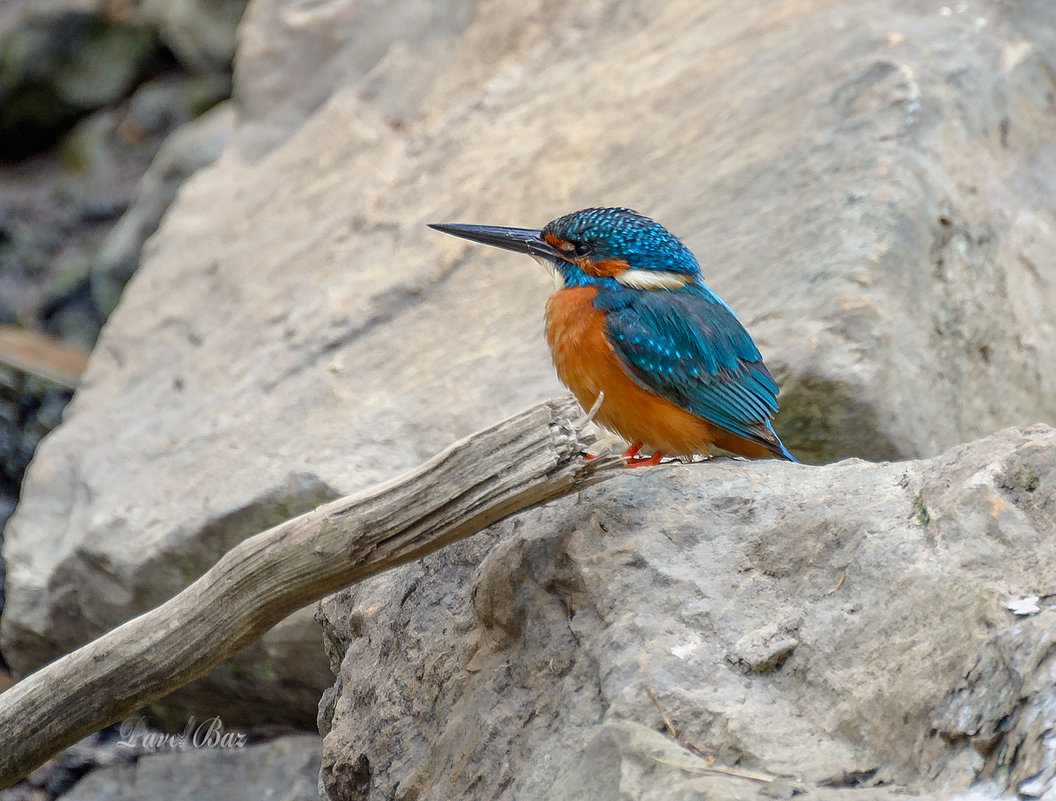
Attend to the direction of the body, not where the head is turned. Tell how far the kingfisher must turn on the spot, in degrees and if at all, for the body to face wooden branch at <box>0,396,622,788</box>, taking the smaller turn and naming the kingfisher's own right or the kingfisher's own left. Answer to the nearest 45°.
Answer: approximately 45° to the kingfisher's own left

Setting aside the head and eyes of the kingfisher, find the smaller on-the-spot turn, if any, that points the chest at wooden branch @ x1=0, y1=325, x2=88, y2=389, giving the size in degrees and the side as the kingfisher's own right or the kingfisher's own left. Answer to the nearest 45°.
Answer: approximately 45° to the kingfisher's own right

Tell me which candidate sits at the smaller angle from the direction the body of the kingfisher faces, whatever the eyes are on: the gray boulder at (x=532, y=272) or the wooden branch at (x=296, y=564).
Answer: the wooden branch

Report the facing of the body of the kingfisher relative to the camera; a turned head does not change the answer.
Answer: to the viewer's left
